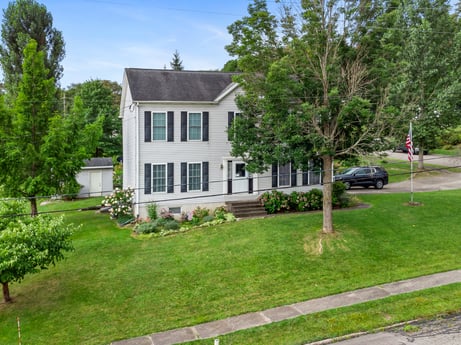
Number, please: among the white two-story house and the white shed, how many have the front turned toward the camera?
2

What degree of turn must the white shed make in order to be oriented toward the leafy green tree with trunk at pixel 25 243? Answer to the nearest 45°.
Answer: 0° — it already faces it

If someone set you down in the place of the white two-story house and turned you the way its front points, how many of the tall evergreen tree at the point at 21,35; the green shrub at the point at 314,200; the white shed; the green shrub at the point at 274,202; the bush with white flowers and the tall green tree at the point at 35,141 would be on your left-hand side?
2

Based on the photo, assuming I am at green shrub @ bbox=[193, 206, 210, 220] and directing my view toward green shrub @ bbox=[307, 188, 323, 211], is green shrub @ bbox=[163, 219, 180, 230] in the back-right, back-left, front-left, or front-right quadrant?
back-right

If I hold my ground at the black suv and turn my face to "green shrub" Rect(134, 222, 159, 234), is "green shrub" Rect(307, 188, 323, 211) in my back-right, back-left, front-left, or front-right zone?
front-left

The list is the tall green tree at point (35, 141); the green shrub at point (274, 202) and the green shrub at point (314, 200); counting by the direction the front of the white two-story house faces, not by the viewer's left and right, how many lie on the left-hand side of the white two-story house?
2

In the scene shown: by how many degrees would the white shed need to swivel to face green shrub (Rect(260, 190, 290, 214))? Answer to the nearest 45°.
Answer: approximately 45° to its left

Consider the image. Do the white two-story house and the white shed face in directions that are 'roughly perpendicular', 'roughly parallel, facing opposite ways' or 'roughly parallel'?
roughly parallel

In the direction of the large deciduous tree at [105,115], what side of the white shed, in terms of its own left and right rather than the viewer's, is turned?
back

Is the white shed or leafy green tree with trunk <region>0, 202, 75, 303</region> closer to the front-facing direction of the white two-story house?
the leafy green tree with trunk

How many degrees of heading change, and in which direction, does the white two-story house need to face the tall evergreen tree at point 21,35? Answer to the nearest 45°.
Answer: approximately 135° to its right

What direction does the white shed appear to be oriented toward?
toward the camera
